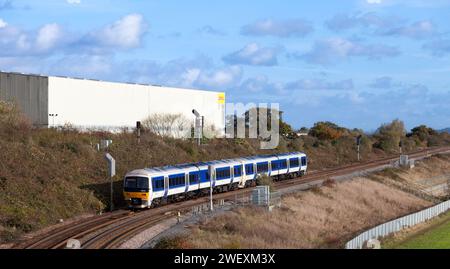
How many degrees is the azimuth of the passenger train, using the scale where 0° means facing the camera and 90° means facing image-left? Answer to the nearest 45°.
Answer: approximately 45°

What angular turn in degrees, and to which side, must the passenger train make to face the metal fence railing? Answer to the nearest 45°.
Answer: approximately 135° to its left
